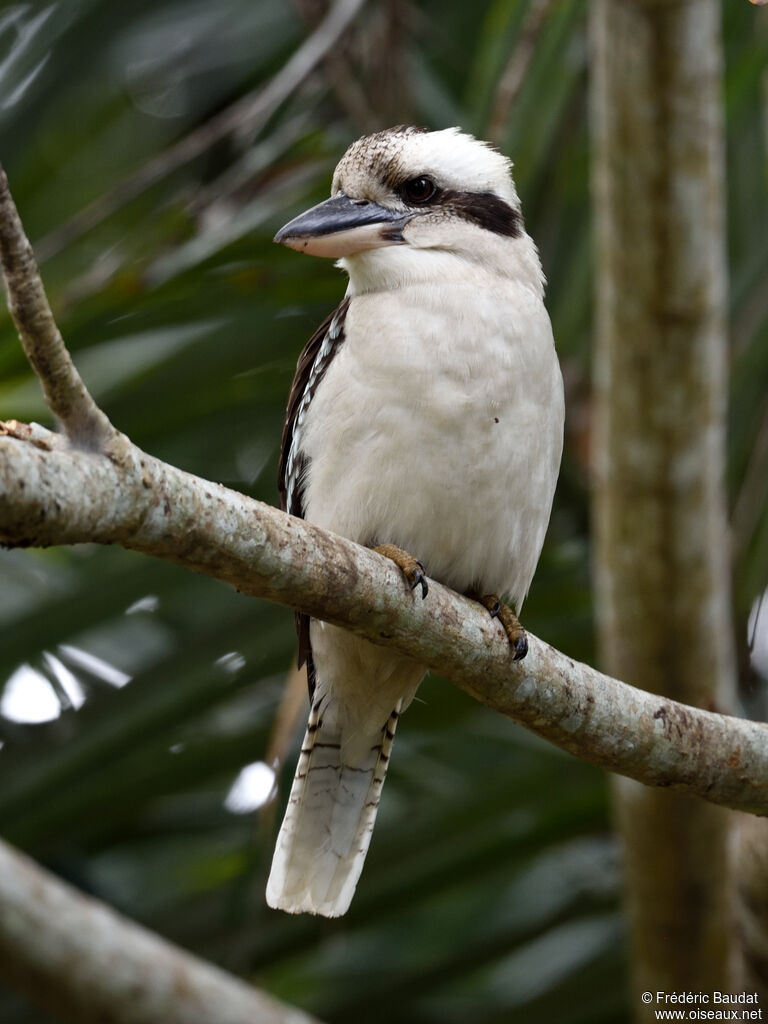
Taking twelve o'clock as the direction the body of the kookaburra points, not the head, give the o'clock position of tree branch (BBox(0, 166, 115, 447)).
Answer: The tree branch is roughly at 2 o'clock from the kookaburra.

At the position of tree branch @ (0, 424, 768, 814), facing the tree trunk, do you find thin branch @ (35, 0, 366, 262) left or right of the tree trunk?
left

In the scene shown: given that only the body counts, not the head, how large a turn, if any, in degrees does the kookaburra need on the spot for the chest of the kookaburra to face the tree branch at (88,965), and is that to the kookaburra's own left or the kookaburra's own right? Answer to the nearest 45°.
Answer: approximately 45° to the kookaburra's own right

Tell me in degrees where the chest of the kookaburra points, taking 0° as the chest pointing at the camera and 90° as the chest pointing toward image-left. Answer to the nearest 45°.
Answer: approximately 315°
